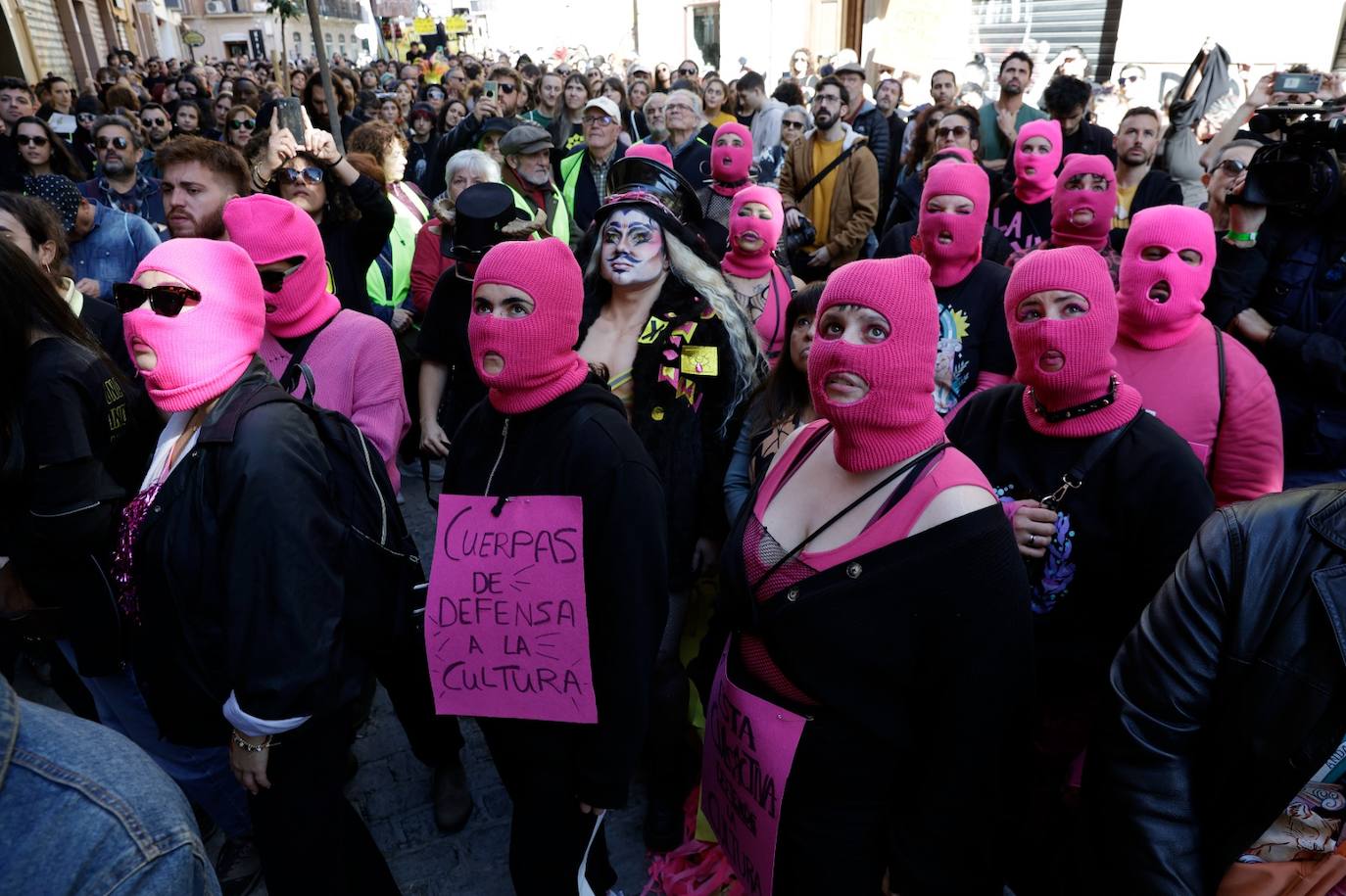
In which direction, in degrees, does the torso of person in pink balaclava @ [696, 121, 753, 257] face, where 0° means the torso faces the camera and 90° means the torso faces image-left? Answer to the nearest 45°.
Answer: approximately 0°

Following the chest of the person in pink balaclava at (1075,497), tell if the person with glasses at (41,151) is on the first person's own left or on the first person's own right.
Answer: on the first person's own right

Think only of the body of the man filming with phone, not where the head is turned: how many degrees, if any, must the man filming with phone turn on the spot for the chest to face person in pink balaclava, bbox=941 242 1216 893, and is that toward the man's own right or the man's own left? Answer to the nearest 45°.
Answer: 0° — they already face them

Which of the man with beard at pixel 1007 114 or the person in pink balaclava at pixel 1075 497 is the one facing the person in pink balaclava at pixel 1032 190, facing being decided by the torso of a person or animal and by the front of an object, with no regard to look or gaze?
the man with beard

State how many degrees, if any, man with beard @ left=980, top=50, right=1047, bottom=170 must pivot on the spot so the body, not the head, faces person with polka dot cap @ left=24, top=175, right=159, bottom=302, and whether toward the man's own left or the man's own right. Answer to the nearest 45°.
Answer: approximately 45° to the man's own right

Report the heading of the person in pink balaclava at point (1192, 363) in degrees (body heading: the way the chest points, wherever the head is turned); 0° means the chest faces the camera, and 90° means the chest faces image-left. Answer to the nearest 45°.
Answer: approximately 45°

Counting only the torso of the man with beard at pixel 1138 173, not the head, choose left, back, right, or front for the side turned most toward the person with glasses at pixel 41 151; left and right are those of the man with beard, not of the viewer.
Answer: right
